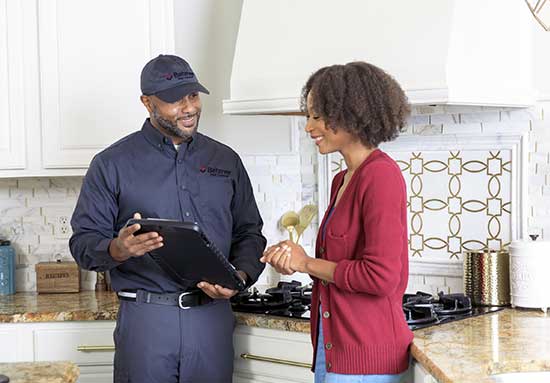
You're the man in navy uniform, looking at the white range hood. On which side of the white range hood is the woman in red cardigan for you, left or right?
right

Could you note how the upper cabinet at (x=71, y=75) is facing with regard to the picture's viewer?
facing the viewer

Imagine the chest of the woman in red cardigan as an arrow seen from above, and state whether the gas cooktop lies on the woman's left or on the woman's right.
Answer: on the woman's right

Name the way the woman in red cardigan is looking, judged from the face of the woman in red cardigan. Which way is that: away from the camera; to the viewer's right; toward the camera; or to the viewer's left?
to the viewer's left

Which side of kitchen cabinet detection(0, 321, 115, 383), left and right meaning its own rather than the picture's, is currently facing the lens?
front

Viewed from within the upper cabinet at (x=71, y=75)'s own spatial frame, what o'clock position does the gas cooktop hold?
The gas cooktop is roughly at 10 o'clock from the upper cabinet.

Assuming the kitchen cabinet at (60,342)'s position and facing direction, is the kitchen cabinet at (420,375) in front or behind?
in front

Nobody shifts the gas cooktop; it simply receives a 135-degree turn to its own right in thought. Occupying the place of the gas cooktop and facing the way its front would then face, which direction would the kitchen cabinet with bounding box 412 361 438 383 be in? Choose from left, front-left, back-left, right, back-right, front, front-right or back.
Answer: back

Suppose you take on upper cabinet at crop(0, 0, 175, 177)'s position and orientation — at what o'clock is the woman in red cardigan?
The woman in red cardigan is roughly at 11 o'clock from the upper cabinet.

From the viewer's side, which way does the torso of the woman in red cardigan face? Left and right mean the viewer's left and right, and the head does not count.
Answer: facing to the left of the viewer

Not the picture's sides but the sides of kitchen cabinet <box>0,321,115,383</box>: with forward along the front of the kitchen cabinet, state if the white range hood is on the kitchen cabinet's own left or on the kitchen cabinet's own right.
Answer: on the kitchen cabinet's own left
